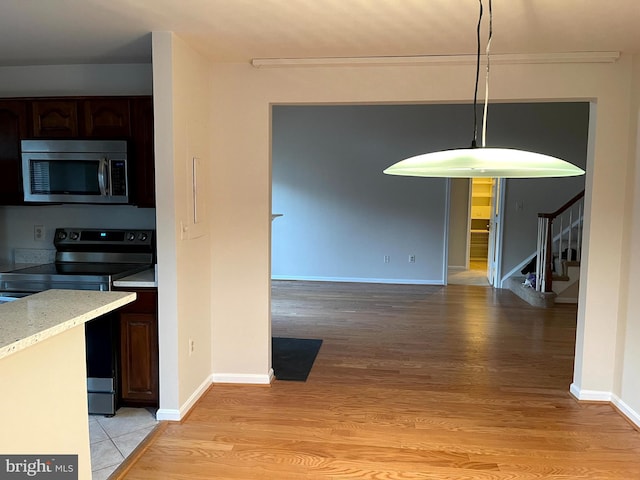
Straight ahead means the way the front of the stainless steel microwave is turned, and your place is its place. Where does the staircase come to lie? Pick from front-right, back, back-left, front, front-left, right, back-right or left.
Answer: left

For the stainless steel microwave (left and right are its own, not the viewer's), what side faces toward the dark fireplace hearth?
left

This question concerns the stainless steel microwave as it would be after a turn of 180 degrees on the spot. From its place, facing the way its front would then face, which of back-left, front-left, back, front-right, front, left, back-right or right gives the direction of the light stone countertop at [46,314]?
back

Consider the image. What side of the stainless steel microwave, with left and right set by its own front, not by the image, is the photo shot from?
front
